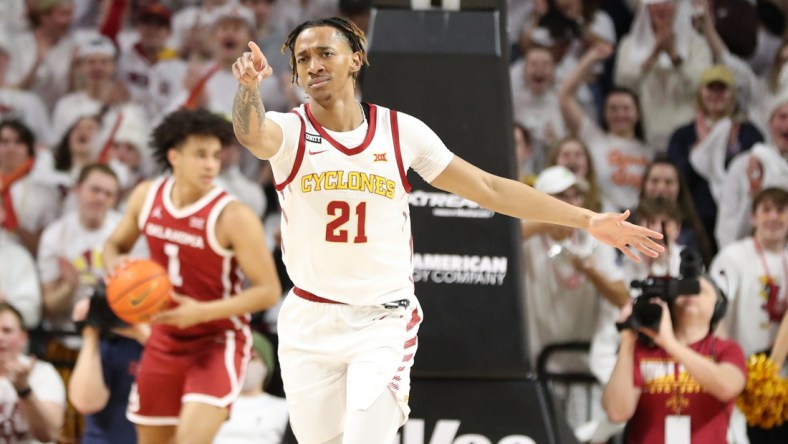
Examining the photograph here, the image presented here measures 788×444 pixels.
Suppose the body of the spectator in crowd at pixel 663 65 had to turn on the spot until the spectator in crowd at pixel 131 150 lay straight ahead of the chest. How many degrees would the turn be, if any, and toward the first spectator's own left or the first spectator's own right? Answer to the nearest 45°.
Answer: approximately 90° to the first spectator's own right

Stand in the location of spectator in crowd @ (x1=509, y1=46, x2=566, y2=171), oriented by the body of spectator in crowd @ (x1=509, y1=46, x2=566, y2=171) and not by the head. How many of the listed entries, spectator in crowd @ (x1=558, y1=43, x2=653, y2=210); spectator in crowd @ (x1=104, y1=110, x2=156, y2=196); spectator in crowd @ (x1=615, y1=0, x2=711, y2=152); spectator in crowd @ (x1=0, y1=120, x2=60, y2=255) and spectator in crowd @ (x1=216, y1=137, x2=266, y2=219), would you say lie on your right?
3

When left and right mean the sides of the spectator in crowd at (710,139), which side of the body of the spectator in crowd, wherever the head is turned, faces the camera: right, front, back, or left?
front

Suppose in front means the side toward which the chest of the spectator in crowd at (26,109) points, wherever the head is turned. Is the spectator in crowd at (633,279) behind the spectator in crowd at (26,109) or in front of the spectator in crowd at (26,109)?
in front

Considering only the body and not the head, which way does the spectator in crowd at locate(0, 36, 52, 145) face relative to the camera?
toward the camera

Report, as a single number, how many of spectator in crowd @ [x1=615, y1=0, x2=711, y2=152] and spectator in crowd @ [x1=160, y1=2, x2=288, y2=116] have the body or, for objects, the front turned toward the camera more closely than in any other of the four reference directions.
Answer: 2

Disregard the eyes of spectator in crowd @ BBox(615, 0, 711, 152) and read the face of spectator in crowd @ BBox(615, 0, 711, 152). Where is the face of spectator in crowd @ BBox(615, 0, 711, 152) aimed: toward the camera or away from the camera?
toward the camera

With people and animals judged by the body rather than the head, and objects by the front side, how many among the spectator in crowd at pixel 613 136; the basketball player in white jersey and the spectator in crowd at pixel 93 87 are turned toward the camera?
3

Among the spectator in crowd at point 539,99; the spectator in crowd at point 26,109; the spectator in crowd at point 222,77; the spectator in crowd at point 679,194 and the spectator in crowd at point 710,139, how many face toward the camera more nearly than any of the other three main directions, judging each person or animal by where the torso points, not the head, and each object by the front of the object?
5

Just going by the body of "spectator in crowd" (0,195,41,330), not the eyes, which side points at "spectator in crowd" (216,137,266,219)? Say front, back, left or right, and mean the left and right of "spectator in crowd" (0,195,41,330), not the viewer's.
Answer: left

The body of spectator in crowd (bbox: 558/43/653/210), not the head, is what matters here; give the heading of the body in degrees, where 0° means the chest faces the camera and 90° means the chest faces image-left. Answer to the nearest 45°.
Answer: approximately 0°

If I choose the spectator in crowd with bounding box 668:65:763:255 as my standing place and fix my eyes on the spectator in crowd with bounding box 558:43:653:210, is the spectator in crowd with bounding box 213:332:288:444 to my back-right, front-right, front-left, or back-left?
front-left

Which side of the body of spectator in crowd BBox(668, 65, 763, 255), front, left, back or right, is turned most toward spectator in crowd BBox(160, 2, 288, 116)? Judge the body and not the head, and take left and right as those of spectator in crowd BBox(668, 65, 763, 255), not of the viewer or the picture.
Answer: right

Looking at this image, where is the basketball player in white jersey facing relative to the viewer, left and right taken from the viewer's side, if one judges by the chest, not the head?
facing the viewer

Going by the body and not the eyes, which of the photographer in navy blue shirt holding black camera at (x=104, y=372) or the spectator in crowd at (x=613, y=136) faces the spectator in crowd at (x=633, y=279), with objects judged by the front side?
the spectator in crowd at (x=613, y=136)

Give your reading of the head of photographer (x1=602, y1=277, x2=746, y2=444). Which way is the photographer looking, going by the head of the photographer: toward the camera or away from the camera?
toward the camera
